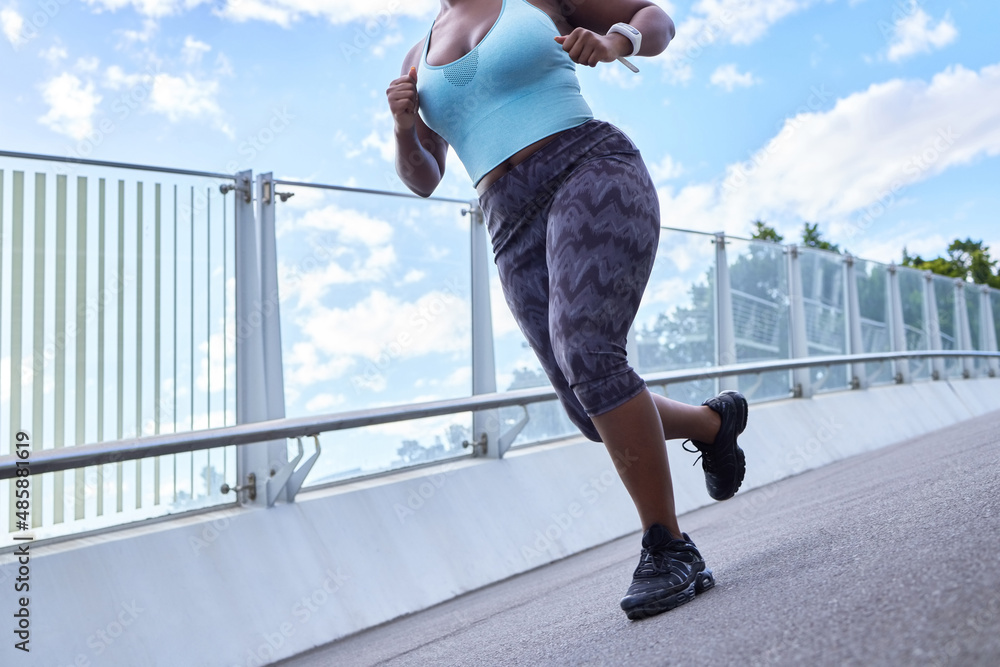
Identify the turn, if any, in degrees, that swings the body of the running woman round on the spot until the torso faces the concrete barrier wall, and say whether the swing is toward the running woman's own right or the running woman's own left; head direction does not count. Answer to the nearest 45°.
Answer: approximately 90° to the running woman's own right

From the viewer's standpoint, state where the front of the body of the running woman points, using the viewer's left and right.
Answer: facing the viewer and to the left of the viewer

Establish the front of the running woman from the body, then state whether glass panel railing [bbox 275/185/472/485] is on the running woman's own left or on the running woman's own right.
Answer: on the running woman's own right
